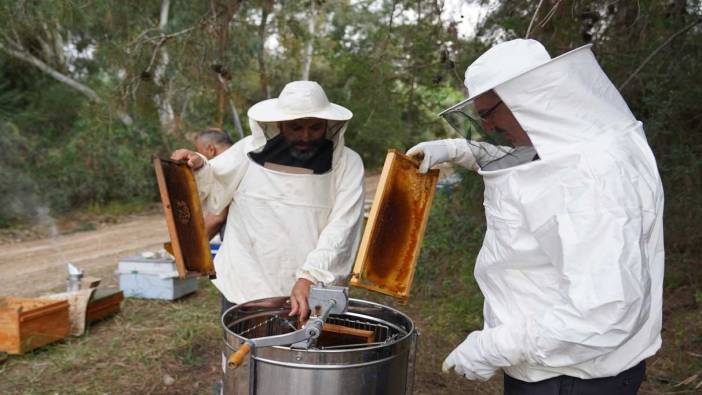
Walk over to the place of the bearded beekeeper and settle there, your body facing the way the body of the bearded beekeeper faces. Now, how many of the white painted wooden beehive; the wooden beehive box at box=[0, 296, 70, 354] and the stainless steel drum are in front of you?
1

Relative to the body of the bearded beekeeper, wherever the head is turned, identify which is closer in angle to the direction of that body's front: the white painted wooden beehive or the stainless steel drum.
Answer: the stainless steel drum

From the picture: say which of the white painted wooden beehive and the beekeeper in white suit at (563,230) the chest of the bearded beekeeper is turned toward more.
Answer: the beekeeper in white suit

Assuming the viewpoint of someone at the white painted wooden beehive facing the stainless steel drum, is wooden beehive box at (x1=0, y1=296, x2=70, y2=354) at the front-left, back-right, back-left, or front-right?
front-right

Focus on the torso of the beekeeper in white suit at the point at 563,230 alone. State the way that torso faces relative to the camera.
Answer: to the viewer's left

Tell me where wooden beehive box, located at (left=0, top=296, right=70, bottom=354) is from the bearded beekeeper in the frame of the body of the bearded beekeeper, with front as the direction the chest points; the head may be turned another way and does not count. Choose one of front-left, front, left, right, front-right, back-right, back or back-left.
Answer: back-right

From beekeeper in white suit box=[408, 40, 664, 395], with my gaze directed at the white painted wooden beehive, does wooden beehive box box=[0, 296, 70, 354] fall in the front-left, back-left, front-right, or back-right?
front-left

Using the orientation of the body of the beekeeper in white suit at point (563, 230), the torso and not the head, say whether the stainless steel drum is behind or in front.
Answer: in front

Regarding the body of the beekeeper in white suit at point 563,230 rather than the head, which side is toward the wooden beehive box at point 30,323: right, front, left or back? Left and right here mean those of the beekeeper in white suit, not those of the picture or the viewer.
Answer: front

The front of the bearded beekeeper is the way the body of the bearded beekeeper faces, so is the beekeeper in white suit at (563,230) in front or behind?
in front

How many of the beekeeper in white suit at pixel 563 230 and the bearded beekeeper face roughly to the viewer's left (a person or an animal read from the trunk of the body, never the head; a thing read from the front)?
1

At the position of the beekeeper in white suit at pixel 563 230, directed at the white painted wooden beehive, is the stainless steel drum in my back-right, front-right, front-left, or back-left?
front-left
